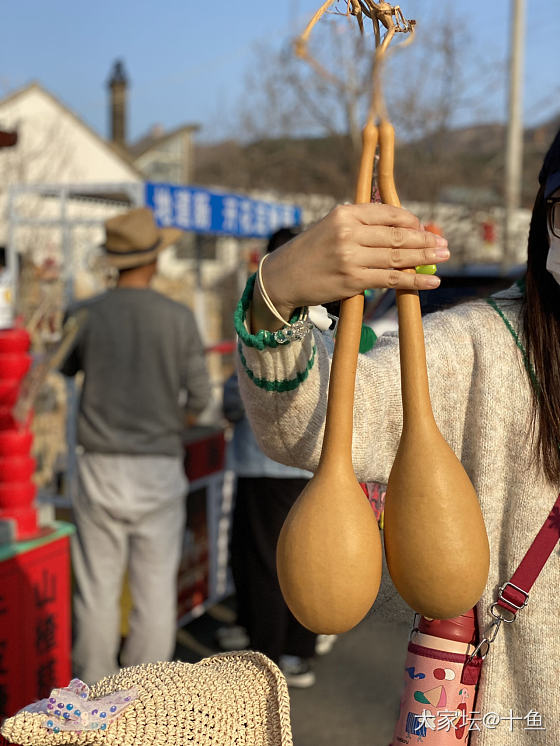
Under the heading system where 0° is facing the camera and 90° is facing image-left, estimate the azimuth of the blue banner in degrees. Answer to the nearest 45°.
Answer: approximately 315°

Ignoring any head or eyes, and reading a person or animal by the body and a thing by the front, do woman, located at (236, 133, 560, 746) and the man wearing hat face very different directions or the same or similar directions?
very different directions

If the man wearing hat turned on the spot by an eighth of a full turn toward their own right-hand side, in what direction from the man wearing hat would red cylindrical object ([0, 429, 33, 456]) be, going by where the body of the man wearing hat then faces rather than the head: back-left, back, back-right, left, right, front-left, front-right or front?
back

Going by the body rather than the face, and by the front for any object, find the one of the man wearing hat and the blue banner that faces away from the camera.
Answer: the man wearing hat

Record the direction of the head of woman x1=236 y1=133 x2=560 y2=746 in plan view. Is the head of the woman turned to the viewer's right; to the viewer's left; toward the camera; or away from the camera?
toward the camera

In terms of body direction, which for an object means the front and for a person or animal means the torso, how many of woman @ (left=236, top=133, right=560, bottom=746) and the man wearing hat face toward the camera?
1

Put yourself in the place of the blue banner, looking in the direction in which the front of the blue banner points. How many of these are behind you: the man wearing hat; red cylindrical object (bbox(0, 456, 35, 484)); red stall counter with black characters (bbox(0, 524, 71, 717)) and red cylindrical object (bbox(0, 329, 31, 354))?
0

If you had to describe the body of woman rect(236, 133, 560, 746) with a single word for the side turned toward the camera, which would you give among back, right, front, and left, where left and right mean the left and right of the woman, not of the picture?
front

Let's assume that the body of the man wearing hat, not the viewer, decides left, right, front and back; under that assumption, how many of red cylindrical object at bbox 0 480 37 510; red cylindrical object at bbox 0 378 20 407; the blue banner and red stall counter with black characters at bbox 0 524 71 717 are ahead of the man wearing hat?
1

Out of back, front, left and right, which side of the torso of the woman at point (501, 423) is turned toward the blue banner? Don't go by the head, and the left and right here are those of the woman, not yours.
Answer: back

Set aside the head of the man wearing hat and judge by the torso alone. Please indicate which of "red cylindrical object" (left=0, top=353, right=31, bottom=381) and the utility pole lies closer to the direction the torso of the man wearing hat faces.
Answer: the utility pole

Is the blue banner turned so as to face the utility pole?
no

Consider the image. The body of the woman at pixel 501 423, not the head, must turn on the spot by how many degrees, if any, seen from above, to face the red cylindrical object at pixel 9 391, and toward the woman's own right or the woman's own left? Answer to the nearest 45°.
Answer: approximately 135° to the woman's own right

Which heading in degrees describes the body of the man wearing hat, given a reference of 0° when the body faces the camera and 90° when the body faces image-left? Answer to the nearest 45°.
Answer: approximately 180°

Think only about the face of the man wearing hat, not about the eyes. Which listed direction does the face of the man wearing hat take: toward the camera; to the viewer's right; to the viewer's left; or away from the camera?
away from the camera

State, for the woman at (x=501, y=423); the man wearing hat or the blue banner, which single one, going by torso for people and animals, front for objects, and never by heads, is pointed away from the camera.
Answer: the man wearing hat

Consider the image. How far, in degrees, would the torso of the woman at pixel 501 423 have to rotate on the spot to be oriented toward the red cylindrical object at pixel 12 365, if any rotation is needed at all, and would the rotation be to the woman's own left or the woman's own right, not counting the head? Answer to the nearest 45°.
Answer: approximately 135° to the woman's own right

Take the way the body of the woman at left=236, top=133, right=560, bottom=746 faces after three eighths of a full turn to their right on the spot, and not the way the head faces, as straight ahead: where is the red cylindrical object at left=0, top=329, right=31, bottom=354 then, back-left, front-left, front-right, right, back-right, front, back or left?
front

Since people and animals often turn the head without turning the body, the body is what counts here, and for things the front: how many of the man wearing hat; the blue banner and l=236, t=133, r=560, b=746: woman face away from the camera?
1
